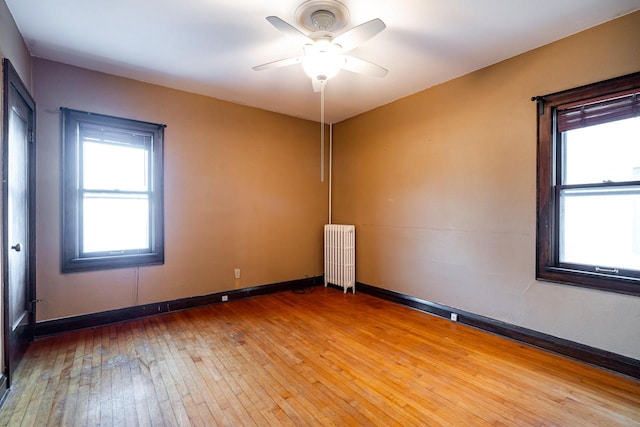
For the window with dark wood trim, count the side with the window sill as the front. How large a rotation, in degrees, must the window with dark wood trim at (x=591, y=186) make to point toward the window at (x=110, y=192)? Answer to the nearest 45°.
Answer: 0° — it already faces it

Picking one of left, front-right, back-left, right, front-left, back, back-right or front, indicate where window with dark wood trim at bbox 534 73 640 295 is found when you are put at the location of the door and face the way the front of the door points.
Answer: front-right

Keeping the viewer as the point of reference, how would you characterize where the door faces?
facing to the right of the viewer

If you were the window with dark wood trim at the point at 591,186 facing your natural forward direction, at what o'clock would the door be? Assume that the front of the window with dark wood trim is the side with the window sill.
The door is roughly at 12 o'clock from the window with dark wood trim.

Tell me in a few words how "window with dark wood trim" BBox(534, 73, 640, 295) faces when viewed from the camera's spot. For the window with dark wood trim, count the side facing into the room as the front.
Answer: facing the viewer and to the left of the viewer

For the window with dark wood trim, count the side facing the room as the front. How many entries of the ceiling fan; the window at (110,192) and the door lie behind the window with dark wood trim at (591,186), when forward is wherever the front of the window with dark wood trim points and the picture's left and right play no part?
0

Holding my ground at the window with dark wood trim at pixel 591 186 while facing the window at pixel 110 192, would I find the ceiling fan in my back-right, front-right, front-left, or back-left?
front-left

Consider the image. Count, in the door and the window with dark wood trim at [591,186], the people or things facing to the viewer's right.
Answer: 1

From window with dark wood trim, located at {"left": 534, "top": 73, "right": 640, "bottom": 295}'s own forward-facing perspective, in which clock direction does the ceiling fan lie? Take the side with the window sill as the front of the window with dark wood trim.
The ceiling fan is roughly at 12 o'clock from the window with dark wood trim.
